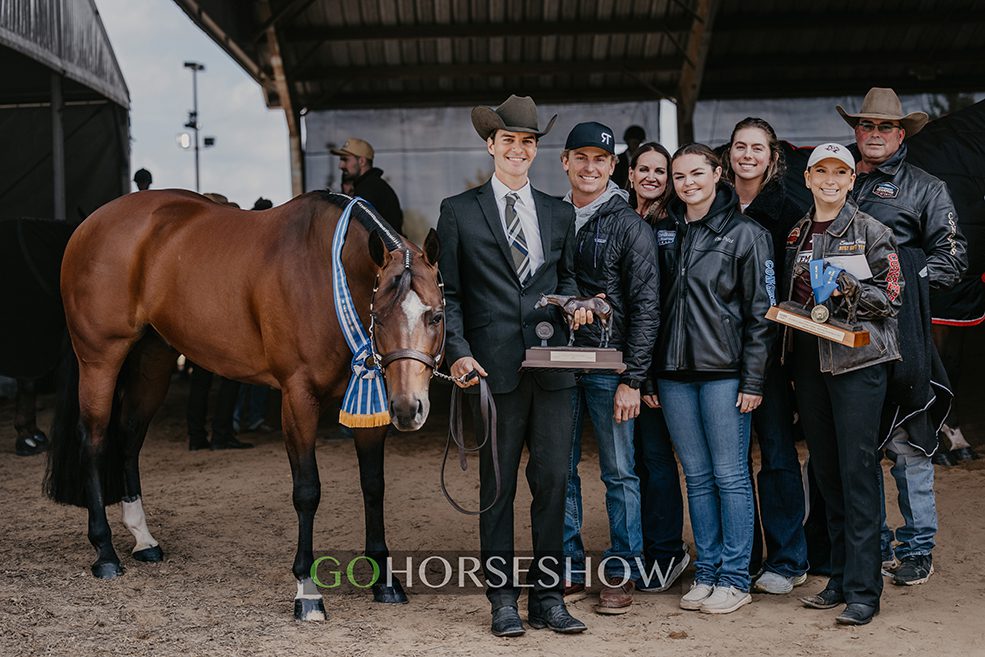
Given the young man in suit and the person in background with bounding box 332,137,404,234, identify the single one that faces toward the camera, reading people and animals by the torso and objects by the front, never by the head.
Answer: the young man in suit

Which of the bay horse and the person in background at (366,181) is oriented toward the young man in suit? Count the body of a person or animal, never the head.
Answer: the bay horse

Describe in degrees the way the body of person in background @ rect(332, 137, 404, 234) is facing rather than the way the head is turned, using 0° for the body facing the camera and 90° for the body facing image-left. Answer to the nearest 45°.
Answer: approximately 90°

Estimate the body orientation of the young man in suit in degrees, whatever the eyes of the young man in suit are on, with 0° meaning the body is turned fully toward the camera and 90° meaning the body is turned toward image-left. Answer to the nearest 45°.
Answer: approximately 0°

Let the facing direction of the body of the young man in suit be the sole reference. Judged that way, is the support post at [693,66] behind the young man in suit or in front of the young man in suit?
behind

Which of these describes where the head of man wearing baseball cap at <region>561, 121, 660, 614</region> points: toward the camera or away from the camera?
toward the camera

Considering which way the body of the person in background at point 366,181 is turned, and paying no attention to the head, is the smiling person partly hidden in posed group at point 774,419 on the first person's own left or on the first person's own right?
on the first person's own left

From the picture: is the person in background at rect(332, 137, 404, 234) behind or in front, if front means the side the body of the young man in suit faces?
behind

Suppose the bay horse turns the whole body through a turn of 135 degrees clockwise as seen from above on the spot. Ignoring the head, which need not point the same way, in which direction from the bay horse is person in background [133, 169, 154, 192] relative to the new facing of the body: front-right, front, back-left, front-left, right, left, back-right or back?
right

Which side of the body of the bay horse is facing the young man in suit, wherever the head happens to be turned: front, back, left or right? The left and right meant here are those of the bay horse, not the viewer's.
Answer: front

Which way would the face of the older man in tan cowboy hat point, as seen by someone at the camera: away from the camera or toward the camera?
toward the camera
